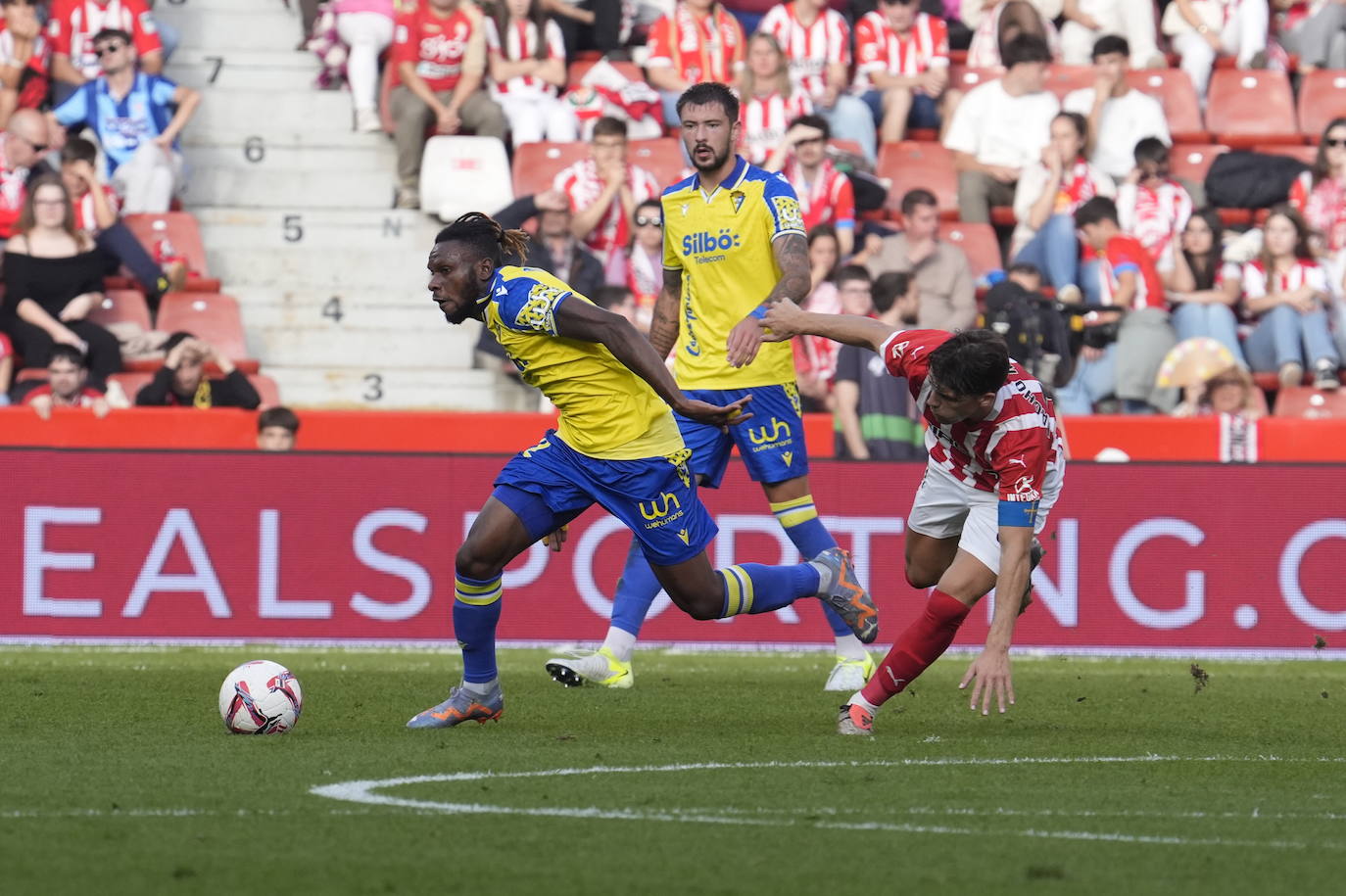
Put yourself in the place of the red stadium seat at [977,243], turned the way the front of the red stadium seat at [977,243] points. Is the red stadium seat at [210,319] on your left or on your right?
on your right

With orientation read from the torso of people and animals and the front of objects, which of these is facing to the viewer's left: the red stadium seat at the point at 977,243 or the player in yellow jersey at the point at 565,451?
the player in yellow jersey

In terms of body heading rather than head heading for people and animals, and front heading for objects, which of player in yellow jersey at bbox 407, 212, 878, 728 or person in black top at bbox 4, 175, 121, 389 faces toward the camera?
the person in black top

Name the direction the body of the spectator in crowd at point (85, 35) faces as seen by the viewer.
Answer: toward the camera

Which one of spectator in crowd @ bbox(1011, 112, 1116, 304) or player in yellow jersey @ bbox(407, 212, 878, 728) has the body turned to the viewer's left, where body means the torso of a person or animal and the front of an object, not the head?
the player in yellow jersey

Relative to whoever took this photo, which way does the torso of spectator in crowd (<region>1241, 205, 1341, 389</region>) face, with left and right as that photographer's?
facing the viewer

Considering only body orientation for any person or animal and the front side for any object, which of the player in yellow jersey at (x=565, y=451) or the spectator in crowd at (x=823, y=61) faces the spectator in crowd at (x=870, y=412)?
the spectator in crowd at (x=823, y=61)

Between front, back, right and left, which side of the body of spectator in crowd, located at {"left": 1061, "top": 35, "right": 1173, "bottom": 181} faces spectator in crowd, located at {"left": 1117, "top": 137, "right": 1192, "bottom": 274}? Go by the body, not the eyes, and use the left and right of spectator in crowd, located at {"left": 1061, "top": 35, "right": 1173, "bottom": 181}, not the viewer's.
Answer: front

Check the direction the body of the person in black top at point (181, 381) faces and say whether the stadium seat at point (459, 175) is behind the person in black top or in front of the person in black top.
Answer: behind

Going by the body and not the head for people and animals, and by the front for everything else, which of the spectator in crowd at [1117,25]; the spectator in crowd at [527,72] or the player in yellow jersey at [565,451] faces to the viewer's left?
the player in yellow jersey

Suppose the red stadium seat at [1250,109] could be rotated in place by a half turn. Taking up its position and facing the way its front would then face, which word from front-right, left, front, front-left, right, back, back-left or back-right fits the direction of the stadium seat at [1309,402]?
back

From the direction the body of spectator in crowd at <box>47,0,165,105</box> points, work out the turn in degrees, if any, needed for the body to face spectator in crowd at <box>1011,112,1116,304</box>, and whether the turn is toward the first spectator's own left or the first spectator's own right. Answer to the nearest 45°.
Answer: approximately 90° to the first spectator's own left

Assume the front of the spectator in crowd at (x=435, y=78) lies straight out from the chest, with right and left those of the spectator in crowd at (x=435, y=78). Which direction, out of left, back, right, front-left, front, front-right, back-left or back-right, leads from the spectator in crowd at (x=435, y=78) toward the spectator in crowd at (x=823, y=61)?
left

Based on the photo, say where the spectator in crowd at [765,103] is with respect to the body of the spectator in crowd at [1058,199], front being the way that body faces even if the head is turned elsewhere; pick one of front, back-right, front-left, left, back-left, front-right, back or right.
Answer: right

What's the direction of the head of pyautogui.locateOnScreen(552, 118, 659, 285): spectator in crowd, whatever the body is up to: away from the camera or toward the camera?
toward the camera

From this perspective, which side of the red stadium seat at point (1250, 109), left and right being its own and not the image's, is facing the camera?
front

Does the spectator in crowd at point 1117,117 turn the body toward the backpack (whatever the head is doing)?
no

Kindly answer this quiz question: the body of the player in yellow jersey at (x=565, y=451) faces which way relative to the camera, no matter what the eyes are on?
to the viewer's left

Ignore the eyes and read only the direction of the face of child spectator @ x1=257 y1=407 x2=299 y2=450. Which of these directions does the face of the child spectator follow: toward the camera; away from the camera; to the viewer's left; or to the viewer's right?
toward the camera

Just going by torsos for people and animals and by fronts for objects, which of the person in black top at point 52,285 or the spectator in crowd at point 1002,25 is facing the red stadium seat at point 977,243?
the spectator in crowd

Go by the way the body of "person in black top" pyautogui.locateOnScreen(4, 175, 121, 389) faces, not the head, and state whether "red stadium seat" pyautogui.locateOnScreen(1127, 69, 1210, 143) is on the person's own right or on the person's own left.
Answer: on the person's own left

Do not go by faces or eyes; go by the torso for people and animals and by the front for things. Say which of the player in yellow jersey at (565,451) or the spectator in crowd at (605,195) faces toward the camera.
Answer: the spectator in crowd
